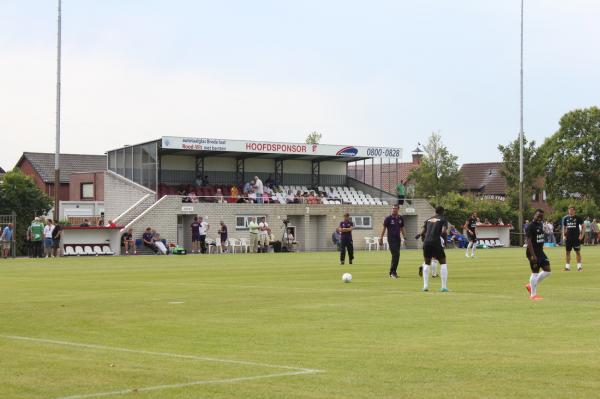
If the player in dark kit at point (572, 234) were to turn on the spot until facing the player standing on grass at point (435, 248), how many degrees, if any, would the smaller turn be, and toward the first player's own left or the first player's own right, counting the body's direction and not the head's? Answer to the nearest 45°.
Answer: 0° — they already face them

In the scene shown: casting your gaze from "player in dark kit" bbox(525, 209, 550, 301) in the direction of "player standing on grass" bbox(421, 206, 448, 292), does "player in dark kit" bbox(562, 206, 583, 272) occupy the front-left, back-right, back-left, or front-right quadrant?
front-right

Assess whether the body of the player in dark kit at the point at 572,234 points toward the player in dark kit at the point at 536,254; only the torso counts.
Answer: yes

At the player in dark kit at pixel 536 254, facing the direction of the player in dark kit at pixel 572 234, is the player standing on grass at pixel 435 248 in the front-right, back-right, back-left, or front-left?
front-left

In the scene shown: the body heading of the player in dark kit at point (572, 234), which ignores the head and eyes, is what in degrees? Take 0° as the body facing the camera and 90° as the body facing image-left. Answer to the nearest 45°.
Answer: approximately 0°
